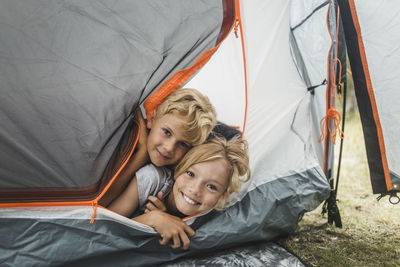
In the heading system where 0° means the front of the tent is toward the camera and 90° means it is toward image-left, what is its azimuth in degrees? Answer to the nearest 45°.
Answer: approximately 0°
